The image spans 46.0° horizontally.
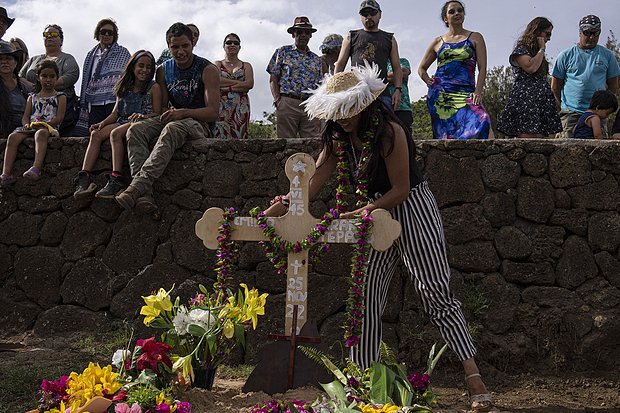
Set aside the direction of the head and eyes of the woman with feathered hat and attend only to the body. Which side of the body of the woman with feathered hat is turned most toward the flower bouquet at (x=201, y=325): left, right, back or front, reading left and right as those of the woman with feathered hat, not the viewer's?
front

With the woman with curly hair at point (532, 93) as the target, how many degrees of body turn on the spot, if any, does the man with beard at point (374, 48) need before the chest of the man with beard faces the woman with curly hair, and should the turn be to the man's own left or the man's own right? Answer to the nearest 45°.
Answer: approximately 90° to the man's own left

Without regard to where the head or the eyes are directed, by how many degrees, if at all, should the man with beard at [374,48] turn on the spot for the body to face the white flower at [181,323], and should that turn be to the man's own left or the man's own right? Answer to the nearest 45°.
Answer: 0° — they already face it

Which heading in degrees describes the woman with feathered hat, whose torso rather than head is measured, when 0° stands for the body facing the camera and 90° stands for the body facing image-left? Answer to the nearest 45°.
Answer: approximately 45°

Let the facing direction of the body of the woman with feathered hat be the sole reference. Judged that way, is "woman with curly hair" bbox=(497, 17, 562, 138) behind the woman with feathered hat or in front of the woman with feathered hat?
behind

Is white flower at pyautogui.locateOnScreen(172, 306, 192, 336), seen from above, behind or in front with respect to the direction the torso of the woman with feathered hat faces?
in front

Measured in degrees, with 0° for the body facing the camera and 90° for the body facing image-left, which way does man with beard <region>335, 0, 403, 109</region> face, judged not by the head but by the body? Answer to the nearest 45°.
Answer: approximately 0°

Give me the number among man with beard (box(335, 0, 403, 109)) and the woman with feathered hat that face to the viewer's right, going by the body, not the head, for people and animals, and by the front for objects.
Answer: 0

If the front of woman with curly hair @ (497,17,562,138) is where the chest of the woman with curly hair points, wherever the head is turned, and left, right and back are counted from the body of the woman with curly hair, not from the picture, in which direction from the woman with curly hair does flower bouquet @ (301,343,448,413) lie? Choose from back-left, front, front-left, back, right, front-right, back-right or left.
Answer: right

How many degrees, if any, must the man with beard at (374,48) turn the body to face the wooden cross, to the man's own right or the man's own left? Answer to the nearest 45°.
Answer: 0° — they already face it

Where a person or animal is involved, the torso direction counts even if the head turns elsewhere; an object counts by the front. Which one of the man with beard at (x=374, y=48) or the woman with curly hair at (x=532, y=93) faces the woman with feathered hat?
the man with beard

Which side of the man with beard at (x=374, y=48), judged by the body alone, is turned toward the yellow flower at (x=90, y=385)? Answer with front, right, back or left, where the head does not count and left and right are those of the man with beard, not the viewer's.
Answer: front
